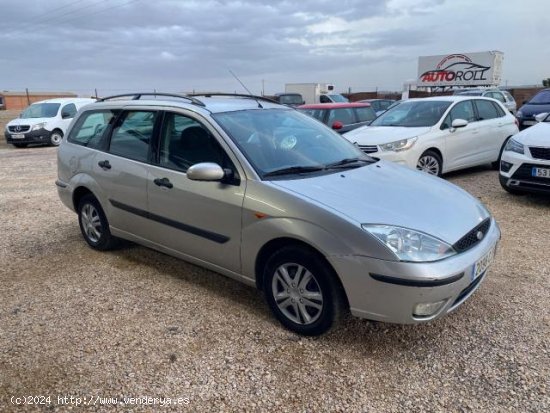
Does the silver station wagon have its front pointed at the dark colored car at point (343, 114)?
no

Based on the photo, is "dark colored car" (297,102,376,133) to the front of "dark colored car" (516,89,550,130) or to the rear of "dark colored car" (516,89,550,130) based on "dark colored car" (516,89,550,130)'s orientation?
to the front

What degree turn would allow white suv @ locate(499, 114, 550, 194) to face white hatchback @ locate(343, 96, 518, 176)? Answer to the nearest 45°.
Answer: approximately 90° to its right

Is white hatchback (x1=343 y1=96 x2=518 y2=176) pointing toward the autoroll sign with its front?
no

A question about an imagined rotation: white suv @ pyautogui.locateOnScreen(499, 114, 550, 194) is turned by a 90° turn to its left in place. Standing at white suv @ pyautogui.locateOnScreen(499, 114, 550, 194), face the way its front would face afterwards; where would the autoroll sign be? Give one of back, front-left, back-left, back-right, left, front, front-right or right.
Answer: back-left

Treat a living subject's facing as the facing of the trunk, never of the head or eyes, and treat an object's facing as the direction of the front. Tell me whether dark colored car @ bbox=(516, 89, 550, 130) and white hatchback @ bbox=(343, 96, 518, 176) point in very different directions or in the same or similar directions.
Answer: same or similar directions

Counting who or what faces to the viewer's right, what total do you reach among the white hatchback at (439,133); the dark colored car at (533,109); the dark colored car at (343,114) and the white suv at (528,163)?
0

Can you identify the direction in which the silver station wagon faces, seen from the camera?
facing the viewer and to the right of the viewer

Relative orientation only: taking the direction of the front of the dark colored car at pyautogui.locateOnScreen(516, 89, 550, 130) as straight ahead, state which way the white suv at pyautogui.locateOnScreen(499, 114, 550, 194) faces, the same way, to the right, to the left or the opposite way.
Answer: the same way

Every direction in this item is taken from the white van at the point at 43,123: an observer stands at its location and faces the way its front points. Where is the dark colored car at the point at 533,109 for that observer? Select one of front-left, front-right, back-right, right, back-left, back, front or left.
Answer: left

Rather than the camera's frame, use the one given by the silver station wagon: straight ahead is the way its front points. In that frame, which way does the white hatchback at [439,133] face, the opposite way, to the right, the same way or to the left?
to the right

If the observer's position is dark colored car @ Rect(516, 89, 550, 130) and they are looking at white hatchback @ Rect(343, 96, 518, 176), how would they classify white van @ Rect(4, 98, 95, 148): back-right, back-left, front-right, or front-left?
front-right

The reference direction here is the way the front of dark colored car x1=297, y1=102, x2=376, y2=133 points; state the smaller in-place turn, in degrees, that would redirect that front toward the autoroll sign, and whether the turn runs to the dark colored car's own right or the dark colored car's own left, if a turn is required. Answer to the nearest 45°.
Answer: approximately 135° to the dark colored car's own right

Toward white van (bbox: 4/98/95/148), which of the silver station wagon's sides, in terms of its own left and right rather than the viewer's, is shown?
back

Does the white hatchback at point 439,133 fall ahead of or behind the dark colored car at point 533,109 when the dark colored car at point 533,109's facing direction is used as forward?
ahead

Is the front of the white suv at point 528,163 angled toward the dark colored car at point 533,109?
no

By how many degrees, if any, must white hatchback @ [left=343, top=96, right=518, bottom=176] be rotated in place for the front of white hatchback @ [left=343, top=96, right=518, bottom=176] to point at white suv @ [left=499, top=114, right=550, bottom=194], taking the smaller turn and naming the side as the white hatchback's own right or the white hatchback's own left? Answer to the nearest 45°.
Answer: approximately 90° to the white hatchback's own left
